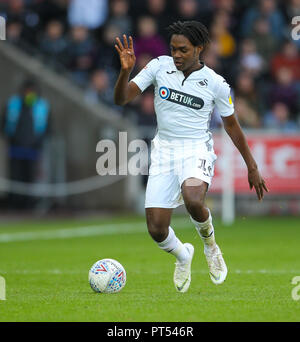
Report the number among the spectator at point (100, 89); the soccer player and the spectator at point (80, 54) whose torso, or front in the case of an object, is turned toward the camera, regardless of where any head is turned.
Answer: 3

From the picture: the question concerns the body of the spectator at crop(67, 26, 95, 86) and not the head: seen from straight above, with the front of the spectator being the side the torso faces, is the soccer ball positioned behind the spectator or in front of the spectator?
in front

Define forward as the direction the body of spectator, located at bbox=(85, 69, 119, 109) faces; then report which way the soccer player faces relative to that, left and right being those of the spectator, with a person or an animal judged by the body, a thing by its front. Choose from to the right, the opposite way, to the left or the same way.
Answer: the same way

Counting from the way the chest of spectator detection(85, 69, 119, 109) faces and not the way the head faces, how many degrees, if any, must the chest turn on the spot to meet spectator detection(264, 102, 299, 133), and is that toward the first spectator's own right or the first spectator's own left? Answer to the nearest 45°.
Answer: approximately 90° to the first spectator's own left

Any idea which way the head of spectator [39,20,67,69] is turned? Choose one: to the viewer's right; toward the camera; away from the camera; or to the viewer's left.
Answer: toward the camera

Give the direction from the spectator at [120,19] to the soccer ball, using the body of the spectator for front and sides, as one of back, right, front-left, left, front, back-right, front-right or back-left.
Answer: front

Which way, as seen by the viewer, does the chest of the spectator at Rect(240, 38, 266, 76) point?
toward the camera

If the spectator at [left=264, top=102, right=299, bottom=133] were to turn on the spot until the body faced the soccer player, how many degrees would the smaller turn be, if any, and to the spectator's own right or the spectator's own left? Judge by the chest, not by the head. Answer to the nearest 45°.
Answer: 0° — they already face them

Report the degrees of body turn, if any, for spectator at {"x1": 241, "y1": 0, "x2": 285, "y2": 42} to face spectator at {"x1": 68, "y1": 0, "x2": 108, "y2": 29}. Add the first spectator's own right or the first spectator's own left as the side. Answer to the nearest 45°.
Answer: approximately 90° to the first spectator's own right

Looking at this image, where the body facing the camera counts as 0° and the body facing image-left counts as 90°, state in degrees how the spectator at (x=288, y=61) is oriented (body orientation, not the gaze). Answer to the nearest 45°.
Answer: approximately 0°

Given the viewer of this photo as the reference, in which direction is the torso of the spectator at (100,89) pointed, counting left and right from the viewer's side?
facing the viewer

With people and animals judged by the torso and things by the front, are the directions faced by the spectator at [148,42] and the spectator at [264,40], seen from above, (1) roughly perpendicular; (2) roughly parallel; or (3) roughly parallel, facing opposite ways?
roughly parallel

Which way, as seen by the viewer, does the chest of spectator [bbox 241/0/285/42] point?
toward the camera

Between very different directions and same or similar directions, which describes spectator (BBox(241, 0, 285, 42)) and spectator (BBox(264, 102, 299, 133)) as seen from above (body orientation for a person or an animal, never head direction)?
same or similar directions

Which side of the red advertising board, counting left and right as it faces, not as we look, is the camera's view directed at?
front
